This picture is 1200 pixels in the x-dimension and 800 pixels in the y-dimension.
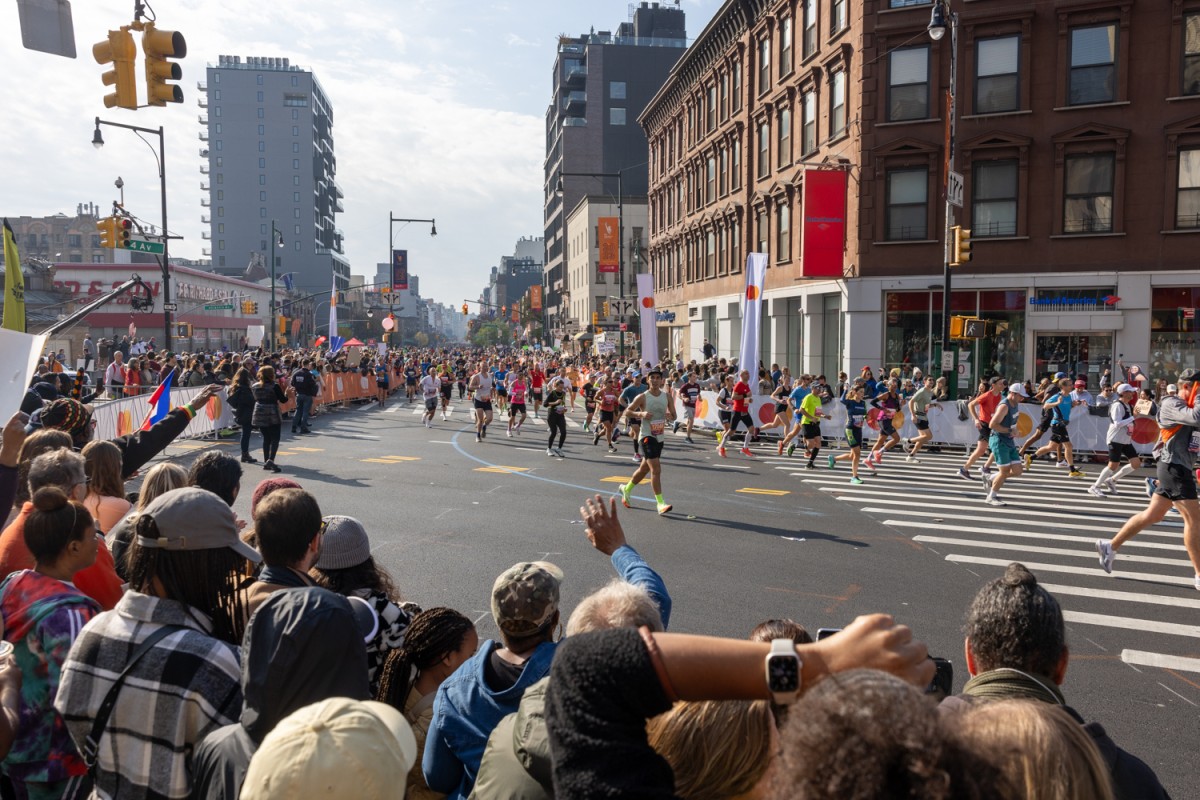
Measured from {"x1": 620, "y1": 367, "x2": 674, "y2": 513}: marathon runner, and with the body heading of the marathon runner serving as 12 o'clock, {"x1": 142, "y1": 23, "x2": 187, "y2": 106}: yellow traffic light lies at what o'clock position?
The yellow traffic light is roughly at 4 o'clock from the marathon runner.

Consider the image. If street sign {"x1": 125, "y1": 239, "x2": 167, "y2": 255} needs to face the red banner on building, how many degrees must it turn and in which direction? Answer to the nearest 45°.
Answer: approximately 90° to its left

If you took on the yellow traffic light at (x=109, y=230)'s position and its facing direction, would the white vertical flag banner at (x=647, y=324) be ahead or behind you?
behind

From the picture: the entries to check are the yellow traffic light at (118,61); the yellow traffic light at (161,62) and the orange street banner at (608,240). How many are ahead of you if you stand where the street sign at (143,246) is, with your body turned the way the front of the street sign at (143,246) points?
2

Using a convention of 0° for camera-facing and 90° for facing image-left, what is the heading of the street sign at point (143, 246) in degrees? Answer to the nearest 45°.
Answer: approximately 0°

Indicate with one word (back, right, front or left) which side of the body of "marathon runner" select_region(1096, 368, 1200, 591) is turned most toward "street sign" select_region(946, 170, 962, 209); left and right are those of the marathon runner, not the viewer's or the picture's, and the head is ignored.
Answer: left

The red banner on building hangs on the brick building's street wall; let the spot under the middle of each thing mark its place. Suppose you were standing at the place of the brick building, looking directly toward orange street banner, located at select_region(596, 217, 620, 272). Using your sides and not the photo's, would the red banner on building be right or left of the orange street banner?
left

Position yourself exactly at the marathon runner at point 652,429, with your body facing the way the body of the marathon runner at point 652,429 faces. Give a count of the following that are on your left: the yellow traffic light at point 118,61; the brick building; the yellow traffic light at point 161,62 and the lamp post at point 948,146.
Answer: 2

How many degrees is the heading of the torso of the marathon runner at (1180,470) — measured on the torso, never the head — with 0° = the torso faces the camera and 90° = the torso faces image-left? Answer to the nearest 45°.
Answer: approximately 270°

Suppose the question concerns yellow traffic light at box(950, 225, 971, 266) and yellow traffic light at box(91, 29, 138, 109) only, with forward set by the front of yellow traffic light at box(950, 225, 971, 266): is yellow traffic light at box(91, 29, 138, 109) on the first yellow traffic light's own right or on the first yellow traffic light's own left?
on the first yellow traffic light's own right

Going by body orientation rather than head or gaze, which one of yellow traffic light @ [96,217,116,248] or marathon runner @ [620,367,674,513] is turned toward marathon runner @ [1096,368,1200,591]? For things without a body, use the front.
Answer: marathon runner @ [620,367,674,513]
